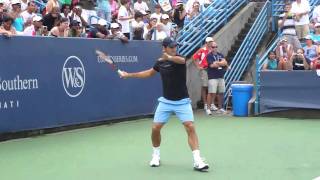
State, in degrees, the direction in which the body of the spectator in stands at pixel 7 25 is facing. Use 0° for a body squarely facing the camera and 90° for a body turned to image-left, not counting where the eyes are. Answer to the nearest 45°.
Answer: approximately 315°

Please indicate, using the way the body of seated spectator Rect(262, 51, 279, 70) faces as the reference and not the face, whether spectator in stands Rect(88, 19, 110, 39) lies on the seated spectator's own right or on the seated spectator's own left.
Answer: on the seated spectator's own right

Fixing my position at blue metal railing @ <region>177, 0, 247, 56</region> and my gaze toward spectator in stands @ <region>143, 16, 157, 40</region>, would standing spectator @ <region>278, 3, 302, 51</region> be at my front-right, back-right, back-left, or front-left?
back-left

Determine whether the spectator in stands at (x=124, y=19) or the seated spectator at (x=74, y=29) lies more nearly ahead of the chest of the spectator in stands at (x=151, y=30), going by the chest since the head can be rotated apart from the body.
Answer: the seated spectator

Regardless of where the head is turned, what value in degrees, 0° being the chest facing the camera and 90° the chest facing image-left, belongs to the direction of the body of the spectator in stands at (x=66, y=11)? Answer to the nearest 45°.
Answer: approximately 0°

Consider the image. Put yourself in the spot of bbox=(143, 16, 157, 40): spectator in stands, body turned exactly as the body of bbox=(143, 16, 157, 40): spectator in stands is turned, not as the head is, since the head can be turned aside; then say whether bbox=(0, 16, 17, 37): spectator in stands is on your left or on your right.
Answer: on your right

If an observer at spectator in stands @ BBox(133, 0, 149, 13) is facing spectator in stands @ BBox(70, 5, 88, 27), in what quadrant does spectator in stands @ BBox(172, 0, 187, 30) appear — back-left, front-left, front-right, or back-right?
back-left

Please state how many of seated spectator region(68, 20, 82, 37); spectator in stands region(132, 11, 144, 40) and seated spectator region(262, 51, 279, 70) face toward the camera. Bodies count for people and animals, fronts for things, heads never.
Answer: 3

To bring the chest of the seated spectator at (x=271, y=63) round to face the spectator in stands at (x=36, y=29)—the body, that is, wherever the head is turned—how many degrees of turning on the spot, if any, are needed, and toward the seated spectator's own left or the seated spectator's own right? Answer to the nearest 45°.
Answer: approximately 45° to the seated spectator's own right

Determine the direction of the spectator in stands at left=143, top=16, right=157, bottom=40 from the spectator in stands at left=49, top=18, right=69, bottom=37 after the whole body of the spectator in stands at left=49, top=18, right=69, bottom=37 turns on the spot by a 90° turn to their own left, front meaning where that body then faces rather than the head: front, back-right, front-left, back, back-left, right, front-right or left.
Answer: front
